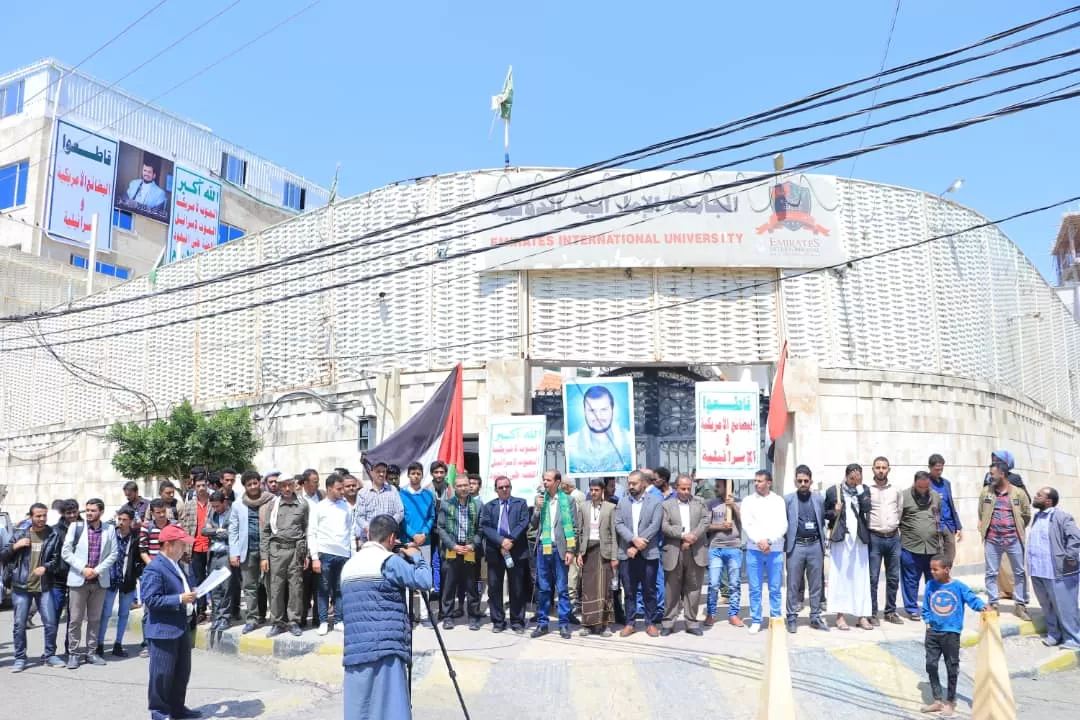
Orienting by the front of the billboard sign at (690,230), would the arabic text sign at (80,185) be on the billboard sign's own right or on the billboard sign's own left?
on the billboard sign's own right

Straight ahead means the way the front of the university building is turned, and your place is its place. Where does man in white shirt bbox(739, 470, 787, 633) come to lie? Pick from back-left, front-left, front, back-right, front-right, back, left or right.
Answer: front

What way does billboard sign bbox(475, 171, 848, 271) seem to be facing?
toward the camera

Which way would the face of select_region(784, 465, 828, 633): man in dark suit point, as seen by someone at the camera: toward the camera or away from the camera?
toward the camera

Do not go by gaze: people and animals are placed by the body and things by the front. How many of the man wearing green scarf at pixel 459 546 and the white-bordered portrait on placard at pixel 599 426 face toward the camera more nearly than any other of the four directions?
2

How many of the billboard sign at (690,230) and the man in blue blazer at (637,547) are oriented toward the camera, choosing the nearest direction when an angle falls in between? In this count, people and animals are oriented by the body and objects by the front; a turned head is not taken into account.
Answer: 2

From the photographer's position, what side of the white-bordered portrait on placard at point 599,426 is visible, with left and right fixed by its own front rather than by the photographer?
front

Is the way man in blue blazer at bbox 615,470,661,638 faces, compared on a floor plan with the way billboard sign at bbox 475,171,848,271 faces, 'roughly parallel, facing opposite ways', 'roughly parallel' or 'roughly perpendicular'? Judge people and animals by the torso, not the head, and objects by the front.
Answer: roughly parallel

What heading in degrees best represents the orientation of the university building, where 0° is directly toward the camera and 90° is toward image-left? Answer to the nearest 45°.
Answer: approximately 0°

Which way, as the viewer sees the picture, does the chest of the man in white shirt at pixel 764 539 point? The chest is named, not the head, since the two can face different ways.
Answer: toward the camera

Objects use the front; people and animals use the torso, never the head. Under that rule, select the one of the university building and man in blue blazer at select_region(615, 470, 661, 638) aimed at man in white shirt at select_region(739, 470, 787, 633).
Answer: the university building

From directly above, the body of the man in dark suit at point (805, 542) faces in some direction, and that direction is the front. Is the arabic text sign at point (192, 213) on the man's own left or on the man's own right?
on the man's own right

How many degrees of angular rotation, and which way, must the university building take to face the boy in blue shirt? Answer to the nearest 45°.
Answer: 0° — it already faces them

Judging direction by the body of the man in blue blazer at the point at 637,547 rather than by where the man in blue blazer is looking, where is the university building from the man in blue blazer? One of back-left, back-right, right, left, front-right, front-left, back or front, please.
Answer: back

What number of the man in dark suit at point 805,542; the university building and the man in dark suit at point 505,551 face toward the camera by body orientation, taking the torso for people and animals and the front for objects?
3

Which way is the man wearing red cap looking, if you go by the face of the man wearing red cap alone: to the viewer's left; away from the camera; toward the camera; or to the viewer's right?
to the viewer's right
